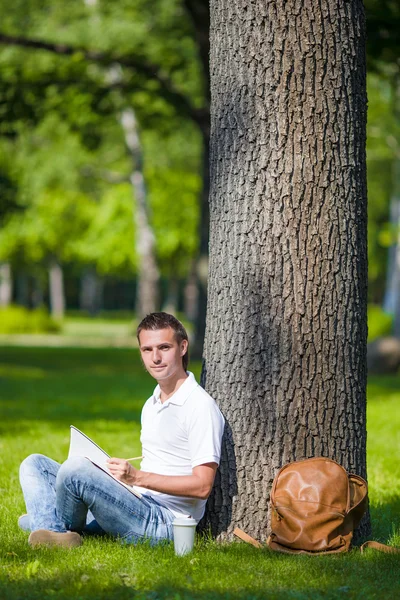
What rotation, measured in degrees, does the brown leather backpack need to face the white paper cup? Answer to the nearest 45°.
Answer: approximately 90° to its right

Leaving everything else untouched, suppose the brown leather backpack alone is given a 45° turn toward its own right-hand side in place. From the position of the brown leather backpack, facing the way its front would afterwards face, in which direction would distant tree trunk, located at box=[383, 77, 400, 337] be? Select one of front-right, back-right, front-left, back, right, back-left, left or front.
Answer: back-right

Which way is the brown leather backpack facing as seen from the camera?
toward the camera

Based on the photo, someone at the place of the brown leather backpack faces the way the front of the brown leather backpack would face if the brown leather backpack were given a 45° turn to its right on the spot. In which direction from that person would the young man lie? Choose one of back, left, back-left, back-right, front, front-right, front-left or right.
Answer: front-right

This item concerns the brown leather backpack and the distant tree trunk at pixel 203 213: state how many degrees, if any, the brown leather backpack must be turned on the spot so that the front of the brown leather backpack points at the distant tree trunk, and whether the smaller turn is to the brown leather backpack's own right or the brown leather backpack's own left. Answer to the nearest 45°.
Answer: approximately 180°

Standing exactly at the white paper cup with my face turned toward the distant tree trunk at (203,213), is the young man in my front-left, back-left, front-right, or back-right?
front-left

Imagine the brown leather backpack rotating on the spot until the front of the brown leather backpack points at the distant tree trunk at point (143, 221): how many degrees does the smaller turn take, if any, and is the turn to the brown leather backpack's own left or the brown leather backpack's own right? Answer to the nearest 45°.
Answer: approximately 180°

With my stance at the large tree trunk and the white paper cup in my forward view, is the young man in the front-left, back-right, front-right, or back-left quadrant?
front-right
